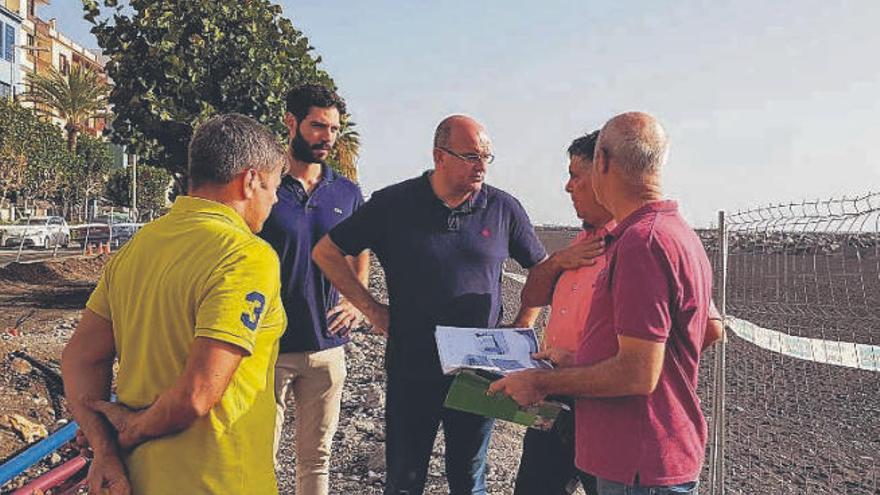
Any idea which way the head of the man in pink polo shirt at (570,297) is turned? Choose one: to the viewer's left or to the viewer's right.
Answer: to the viewer's left

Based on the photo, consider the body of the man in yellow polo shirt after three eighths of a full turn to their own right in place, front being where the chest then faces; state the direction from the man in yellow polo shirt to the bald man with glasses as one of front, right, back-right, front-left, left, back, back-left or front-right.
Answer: back-left

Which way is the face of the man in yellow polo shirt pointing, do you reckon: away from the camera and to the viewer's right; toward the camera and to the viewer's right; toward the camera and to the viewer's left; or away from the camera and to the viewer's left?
away from the camera and to the viewer's right

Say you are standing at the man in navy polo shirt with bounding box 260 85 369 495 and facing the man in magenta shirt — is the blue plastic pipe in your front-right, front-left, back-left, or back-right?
back-right

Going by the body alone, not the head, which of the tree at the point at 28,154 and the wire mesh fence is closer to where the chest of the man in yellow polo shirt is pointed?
the wire mesh fence

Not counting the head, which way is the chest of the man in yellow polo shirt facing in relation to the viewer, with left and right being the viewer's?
facing away from the viewer and to the right of the viewer

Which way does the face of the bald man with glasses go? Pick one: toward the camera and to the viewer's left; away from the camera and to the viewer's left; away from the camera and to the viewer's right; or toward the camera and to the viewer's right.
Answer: toward the camera and to the viewer's right

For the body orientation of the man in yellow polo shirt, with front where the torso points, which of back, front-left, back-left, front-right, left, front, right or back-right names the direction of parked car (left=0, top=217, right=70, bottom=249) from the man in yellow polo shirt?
front-left

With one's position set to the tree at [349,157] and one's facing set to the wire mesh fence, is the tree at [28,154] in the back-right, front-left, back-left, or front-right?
back-right

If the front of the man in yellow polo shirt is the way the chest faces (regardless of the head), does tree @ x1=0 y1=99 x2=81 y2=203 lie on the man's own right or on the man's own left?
on the man's own left

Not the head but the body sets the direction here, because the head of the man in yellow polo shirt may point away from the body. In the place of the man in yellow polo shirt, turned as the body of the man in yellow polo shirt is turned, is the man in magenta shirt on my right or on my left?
on my right

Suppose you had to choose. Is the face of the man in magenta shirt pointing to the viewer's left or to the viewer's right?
to the viewer's left

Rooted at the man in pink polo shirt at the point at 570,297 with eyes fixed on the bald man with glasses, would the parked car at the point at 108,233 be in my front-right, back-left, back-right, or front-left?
front-right
